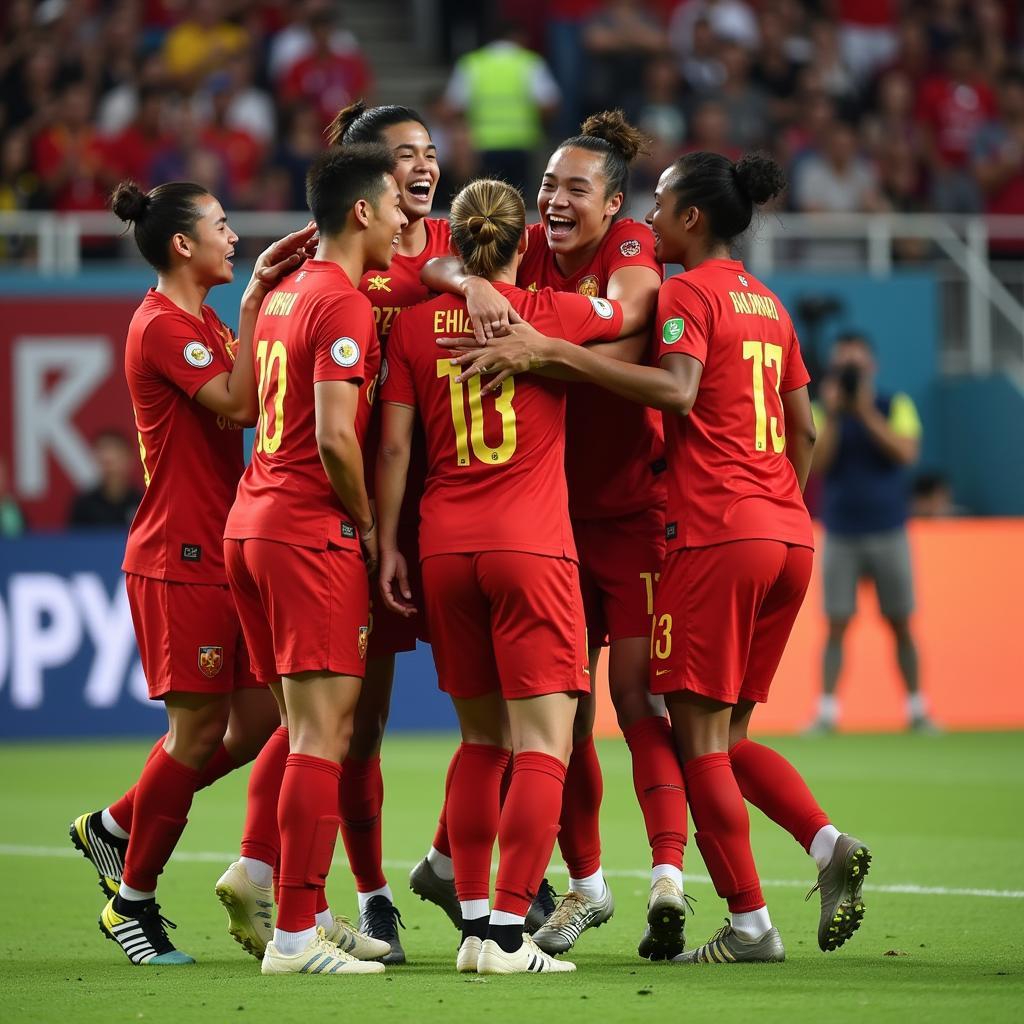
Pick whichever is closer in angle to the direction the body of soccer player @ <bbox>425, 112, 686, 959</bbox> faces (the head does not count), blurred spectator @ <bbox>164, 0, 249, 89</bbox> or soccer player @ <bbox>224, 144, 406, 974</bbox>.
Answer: the soccer player

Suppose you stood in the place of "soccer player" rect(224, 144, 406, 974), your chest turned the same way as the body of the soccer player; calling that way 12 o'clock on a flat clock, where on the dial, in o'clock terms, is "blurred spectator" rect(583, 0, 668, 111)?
The blurred spectator is roughly at 11 o'clock from the soccer player.

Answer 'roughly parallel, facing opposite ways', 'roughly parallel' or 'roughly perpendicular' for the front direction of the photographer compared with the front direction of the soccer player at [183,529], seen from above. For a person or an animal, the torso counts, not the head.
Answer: roughly perpendicular

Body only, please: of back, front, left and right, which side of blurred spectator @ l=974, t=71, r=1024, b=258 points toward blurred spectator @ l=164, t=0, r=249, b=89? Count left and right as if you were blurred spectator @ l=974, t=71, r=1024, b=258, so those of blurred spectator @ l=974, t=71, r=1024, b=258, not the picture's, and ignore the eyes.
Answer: right

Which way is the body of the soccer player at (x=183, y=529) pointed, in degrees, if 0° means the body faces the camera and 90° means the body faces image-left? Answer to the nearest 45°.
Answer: approximately 270°

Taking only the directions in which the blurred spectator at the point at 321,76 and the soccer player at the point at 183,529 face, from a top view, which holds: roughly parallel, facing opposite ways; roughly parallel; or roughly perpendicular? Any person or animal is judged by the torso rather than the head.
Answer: roughly perpendicular

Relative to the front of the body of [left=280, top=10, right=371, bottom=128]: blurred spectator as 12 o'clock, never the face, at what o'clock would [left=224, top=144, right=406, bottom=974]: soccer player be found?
The soccer player is roughly at 12 o'clock from the blurred spectator.

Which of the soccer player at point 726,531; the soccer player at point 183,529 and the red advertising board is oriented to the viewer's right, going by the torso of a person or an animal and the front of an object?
the soccer player at point 183,529

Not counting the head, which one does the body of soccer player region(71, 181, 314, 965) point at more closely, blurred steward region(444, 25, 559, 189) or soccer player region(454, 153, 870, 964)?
the soccer player

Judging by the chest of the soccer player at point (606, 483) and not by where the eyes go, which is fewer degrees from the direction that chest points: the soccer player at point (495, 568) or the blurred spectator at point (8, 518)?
the soccer player

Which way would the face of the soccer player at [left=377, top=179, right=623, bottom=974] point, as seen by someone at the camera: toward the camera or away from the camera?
away from the camera

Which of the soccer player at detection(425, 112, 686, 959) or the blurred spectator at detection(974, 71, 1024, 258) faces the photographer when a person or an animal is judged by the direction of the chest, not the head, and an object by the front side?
the blurred spectator

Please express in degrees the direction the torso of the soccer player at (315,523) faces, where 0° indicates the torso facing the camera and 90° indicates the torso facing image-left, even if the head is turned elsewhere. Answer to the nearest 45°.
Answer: approximately 225°

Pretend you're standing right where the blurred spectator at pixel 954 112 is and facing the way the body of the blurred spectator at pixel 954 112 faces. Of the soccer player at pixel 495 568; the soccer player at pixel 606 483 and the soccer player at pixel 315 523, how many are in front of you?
3
